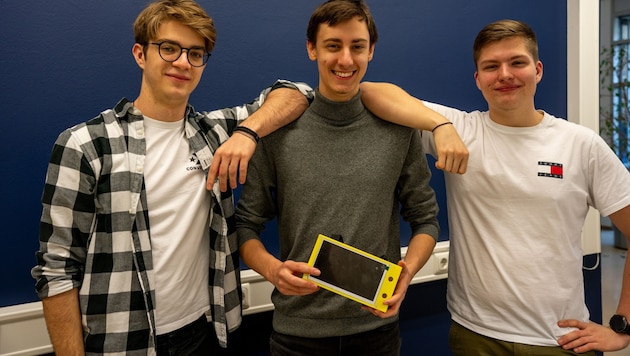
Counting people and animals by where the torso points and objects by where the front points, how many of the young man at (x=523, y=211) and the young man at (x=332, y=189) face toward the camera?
2

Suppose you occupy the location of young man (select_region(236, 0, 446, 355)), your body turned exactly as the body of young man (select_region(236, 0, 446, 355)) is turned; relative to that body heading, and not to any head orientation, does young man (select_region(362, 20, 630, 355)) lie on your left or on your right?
on your left

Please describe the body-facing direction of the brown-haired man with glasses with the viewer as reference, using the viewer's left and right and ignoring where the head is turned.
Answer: facing the viewer and to the right of the viewer

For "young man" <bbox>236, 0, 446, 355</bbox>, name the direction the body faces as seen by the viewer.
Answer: toward the camera

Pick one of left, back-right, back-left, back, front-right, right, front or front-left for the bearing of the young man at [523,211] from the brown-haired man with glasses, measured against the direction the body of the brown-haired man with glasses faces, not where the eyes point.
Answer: front-left

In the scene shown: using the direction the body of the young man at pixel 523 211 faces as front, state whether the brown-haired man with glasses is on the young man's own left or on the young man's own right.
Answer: on the young man's own right

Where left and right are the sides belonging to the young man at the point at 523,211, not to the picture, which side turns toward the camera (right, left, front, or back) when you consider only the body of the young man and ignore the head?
front

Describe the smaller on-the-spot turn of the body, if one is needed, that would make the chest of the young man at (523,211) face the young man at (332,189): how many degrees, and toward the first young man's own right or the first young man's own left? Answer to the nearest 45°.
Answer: approximately 45° to the first young man's own right
